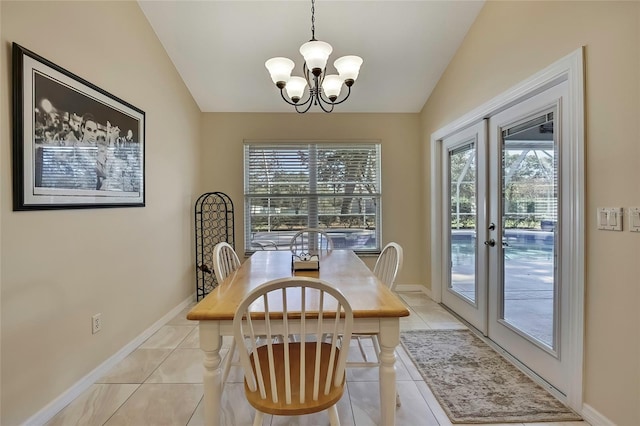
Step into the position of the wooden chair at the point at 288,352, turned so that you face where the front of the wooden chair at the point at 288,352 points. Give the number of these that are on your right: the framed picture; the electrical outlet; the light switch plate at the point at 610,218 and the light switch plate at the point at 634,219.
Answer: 2

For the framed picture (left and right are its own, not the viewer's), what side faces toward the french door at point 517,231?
front

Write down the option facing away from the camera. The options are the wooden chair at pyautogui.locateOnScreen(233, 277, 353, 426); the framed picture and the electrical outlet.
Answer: the wooden chair

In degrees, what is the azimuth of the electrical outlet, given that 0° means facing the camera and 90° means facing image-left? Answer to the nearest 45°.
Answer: approximately 315°

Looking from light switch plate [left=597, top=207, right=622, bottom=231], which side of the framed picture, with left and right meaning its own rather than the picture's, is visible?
front

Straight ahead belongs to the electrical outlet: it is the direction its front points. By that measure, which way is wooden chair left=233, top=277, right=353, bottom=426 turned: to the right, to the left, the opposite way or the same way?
to the left

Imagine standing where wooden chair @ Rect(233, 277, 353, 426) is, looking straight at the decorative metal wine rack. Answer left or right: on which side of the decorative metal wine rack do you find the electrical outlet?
left

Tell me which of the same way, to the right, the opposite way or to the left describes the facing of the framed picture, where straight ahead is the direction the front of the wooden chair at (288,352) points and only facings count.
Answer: to the right

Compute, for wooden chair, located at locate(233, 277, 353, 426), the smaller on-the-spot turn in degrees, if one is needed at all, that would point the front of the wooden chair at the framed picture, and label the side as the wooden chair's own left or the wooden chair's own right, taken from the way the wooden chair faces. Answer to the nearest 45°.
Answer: approximately 45° to the wooden chair's own left

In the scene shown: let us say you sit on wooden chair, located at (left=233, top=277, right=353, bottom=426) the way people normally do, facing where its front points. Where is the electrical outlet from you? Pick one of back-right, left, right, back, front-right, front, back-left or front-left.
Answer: front-left

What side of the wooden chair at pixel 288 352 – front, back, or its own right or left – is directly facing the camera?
back

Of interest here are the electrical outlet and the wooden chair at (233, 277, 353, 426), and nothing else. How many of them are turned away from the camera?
1

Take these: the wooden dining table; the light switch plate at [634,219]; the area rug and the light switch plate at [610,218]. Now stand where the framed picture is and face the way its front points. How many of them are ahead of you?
4

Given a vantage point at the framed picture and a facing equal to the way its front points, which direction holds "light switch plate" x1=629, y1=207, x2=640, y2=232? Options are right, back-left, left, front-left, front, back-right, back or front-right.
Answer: front

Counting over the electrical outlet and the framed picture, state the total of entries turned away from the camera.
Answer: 0

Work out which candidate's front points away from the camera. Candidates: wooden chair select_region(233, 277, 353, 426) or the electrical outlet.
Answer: the wooden chair

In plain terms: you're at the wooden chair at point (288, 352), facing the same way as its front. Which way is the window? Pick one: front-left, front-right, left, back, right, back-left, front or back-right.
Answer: front

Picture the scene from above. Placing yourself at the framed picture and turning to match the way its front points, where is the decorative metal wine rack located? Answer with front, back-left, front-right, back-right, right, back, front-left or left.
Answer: left
